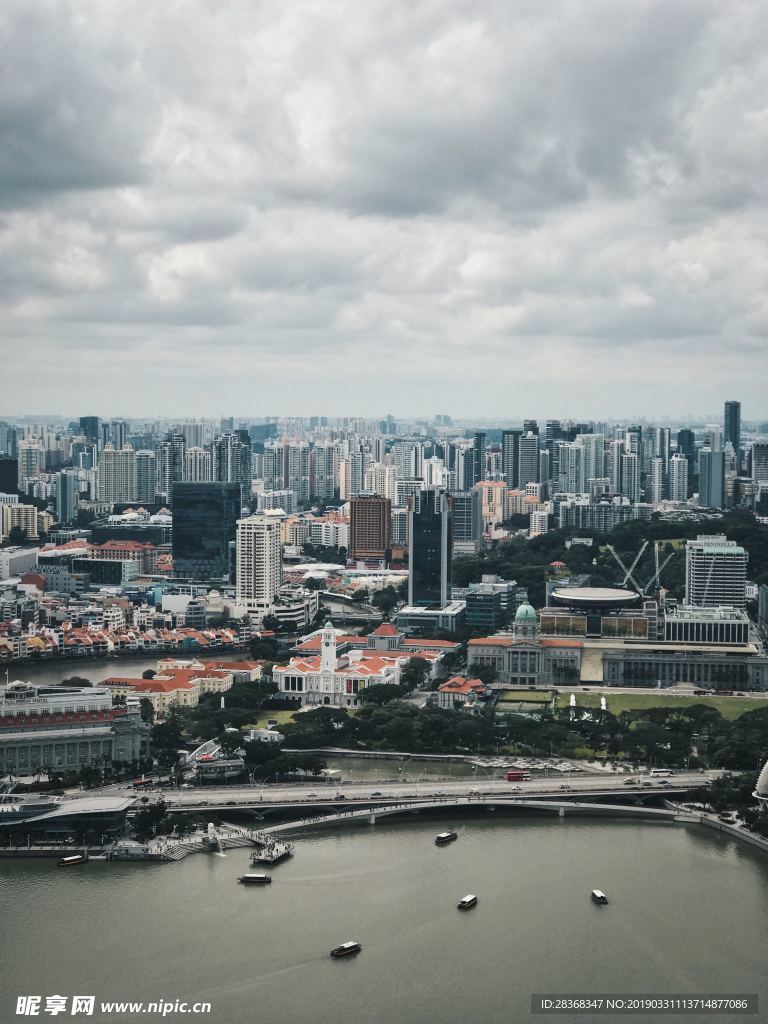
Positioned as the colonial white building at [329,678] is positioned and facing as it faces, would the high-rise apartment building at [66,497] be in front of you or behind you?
behind

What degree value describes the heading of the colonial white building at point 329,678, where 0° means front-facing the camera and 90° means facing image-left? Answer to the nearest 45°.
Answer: approximately 0°

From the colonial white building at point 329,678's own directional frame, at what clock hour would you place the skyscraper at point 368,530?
The skyscraper is roughly at 6 o'clock from the colonial white building.

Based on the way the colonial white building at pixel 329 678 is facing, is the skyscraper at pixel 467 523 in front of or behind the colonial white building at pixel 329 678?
behind

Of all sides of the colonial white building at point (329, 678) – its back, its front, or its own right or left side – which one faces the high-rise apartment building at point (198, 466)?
back

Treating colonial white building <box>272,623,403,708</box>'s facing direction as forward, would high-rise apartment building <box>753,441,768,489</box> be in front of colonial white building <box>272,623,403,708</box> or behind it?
behind

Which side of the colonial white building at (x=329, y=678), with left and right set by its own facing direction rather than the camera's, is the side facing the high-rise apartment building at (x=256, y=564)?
back

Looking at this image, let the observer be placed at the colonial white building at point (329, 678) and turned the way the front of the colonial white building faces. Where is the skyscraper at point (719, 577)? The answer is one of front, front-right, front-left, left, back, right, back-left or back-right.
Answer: back-left

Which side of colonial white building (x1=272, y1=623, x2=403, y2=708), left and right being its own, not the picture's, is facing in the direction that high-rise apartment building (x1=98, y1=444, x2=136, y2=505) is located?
back

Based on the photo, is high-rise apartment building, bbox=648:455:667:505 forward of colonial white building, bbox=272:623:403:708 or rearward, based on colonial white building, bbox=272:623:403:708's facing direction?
rearward

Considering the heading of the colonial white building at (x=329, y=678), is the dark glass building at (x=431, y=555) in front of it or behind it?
behind

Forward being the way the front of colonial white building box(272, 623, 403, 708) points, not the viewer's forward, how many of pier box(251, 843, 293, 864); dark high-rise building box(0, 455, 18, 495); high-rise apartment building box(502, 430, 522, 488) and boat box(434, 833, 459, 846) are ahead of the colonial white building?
2

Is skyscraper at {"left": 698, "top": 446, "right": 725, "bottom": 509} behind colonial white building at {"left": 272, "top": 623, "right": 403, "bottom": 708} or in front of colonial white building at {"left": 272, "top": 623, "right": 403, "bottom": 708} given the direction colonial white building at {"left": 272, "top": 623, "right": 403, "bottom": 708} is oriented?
behind
